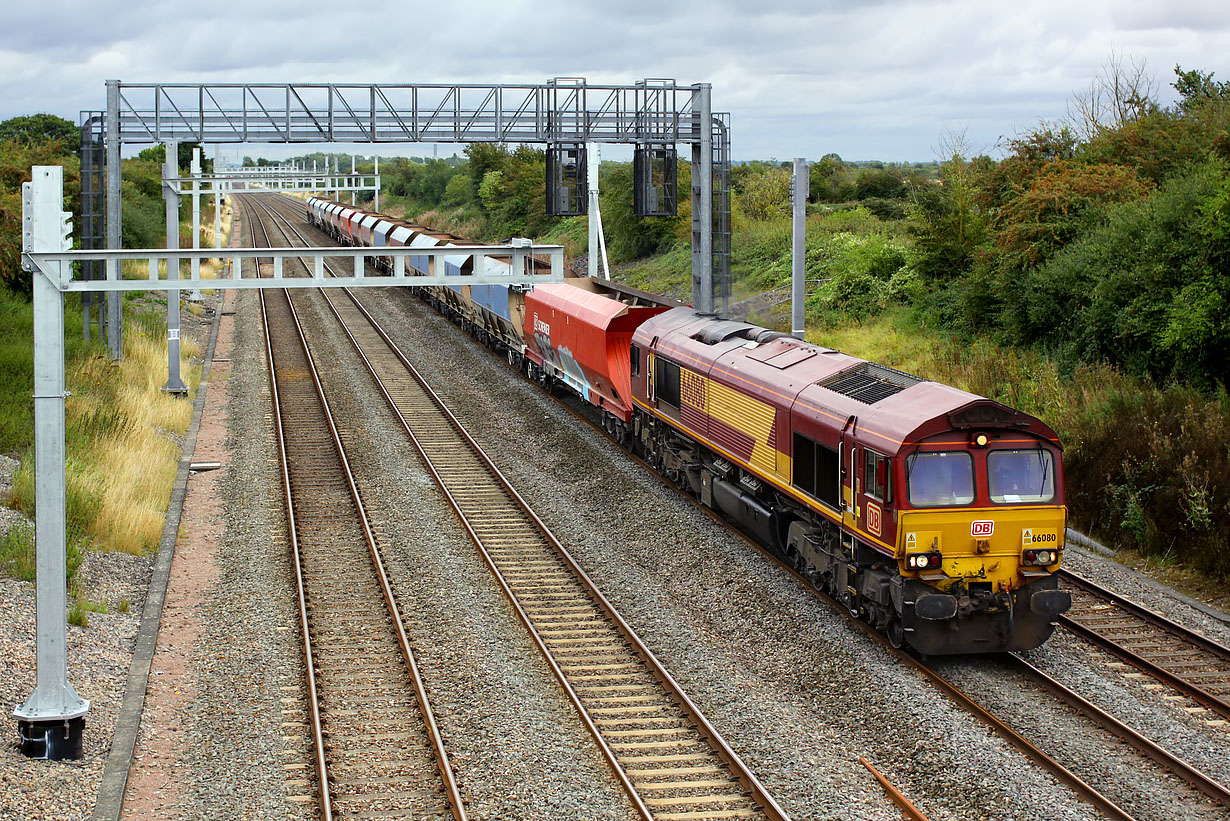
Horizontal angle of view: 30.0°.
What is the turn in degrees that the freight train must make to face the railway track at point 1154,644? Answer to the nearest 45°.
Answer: approximately 45° to its left

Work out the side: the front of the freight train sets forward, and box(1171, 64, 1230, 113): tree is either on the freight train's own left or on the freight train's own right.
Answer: on the freight train's own left

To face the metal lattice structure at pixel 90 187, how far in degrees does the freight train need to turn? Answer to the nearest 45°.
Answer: approximately 180°

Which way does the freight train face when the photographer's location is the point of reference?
facing the viewer and to the right of the viewer

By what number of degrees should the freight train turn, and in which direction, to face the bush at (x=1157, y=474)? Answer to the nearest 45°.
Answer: approximately 90° to its left

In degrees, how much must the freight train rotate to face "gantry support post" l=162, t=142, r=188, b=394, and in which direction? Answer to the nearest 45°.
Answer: approximately 180°

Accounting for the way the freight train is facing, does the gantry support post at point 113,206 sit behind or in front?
behind

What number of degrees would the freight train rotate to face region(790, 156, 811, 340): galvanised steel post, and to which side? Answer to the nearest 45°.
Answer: approximately 135° to its left
